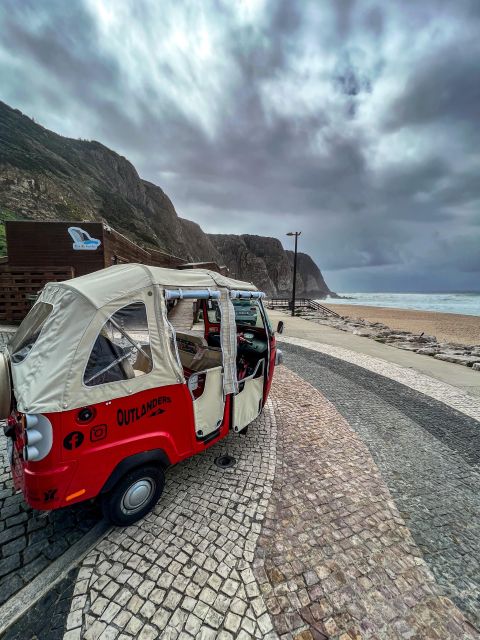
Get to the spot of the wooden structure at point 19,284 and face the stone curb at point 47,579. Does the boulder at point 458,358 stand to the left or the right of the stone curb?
left

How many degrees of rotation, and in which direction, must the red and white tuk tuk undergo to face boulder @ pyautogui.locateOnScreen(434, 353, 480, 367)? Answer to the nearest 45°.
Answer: approximately 45° to its right

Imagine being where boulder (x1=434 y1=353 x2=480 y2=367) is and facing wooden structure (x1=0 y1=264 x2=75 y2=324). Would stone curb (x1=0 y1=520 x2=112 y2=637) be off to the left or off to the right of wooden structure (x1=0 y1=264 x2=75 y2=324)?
left

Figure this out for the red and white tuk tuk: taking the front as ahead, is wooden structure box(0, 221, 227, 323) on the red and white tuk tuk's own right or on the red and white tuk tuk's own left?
on the red and white tuk tuk's own left

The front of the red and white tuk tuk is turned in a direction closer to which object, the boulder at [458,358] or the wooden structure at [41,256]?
the boulder

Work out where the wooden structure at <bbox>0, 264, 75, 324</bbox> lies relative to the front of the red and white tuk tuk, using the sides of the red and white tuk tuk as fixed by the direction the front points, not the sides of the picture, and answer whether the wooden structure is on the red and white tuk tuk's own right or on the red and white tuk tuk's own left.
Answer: on the red and white tuk tuk's own left

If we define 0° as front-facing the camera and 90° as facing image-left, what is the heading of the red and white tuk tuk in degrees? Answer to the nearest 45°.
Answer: approximately 225°
